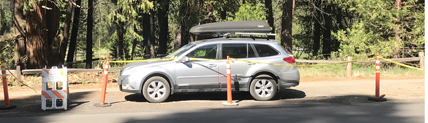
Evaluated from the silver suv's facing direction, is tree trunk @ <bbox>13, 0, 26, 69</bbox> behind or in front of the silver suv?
in front

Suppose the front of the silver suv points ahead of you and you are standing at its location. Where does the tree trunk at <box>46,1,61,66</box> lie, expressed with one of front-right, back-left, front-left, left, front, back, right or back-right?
front-right

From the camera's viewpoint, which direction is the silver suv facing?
to the viewer's left

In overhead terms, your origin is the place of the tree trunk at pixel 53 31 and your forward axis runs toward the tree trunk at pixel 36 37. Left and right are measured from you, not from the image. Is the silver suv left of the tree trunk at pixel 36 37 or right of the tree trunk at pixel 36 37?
left

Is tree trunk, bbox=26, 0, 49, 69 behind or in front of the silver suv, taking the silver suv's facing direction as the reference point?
in front

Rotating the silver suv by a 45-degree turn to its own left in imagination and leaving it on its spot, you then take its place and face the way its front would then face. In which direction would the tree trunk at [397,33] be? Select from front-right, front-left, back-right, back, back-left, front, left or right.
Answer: back
